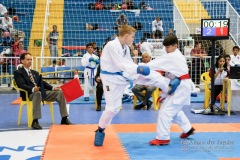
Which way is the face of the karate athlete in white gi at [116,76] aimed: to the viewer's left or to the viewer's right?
to the viewer's right

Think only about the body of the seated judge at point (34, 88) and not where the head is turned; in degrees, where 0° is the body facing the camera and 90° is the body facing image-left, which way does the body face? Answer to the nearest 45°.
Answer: approximately 315°

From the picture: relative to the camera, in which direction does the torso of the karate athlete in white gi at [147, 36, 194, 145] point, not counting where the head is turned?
to the viewer's left

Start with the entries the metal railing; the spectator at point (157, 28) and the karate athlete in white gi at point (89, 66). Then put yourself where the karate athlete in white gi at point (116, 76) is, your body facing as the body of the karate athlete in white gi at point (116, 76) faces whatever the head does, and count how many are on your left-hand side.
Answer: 3

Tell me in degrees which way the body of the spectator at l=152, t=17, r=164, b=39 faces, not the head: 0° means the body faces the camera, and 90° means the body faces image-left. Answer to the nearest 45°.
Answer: approximately 0°

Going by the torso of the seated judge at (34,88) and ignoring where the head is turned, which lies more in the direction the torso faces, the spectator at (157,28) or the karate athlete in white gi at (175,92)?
the karate athlete in white gi

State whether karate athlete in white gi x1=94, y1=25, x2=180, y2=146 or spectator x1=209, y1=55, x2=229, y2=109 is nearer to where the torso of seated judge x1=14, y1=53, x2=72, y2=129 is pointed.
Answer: the karate athlete in white gi

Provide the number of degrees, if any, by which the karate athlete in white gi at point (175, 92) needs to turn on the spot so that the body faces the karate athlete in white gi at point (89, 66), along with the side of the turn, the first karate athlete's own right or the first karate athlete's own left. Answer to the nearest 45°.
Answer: approximately 90° to the first karate athlete's own right

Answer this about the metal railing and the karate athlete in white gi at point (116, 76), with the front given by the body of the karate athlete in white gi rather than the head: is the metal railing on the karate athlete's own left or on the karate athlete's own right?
on the karate athlete's own left

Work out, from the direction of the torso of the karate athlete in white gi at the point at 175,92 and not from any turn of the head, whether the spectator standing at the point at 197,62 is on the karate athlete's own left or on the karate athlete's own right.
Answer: on the karate athlete's own right

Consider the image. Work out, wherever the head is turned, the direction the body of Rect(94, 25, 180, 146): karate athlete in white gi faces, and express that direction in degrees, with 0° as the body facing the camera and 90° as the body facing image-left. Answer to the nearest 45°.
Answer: approximately 270°

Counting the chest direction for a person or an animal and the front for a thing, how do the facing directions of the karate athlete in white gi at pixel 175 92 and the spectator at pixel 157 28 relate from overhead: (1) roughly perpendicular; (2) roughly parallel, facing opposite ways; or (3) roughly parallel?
roughly perpendicular

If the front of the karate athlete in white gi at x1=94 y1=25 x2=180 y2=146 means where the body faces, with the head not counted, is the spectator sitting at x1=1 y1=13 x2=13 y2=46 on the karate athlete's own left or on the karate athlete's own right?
on the karate athlete's own left

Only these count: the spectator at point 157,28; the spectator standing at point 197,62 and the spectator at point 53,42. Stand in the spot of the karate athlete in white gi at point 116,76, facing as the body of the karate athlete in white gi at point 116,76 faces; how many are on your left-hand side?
3
